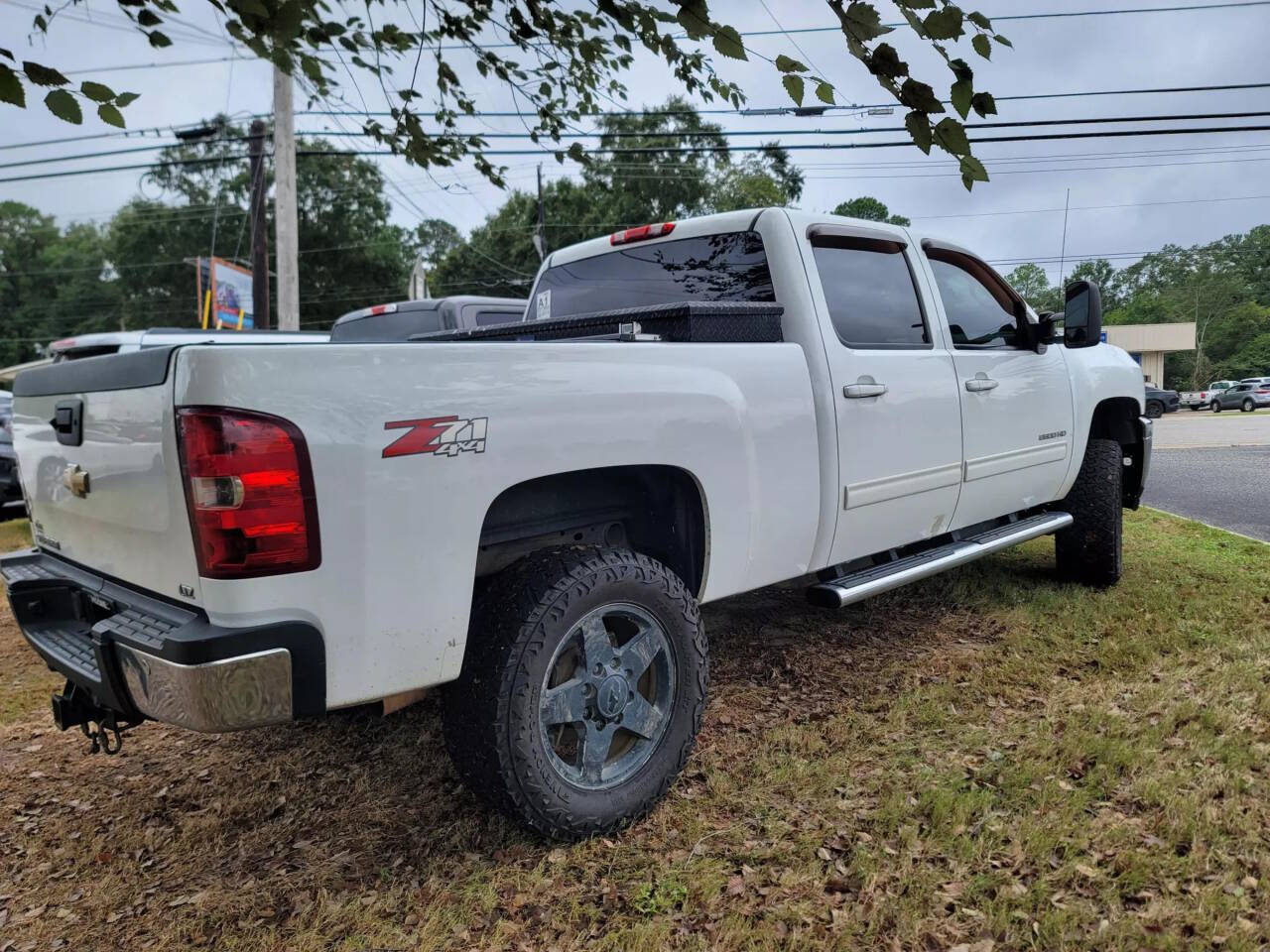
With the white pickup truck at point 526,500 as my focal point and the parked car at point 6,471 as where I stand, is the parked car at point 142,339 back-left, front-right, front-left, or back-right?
front-left

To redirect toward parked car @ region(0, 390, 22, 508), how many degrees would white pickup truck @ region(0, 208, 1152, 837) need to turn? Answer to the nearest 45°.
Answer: approximately 90° to its left

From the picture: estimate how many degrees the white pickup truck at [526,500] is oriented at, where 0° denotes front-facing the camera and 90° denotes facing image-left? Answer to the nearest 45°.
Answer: approximately 225°

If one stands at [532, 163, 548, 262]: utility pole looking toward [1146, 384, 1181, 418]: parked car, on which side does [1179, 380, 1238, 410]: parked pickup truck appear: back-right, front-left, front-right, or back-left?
front-left

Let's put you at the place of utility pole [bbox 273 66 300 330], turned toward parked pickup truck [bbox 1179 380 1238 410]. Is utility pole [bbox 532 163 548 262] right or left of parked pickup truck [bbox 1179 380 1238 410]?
left

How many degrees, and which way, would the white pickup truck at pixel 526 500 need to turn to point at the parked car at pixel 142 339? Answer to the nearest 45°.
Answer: approximately 90° to its left

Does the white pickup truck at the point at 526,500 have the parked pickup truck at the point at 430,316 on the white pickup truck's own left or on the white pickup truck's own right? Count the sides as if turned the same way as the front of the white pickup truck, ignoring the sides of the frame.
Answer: on the white pickup truck's own left

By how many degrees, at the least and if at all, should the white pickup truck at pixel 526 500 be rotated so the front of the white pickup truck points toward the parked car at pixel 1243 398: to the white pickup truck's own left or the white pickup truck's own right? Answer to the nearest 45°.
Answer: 0° — it already faces it

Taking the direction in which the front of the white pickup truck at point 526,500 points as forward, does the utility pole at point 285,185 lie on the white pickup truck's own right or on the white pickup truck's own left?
on the white pickup truck's own left

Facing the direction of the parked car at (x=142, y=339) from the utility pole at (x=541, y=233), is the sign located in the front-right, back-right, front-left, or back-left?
front-right

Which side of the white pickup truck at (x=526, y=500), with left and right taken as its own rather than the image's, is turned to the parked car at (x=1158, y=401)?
front
